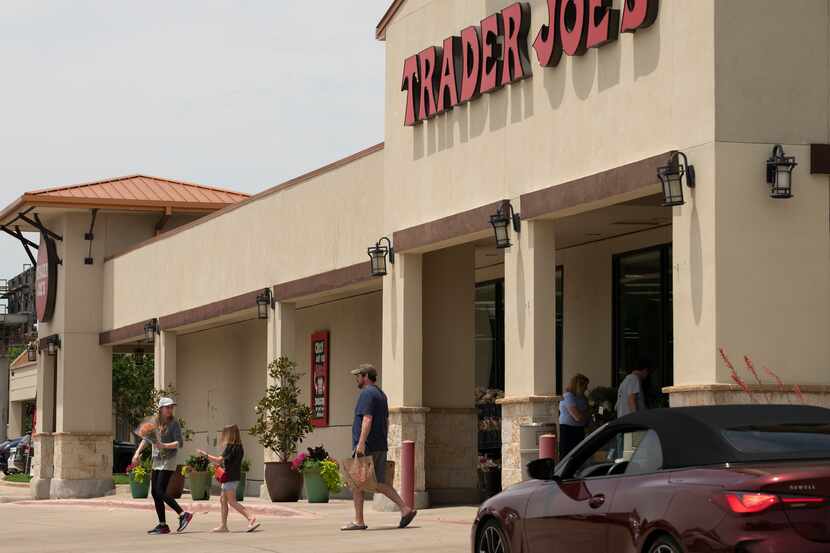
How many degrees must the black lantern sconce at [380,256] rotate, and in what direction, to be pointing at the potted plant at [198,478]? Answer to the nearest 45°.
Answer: approximately 90° to its right

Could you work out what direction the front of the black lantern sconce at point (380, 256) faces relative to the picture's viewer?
facing the viewer and to the left of the viewer

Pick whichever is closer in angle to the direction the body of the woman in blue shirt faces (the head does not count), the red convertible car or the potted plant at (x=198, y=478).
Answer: the red convertible car

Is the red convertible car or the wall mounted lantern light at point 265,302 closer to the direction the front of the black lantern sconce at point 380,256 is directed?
the red convertible car
